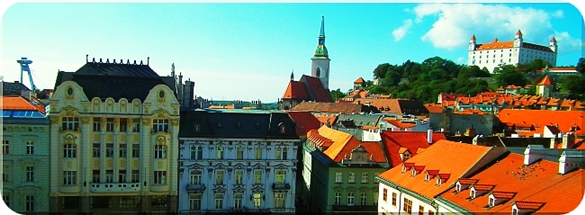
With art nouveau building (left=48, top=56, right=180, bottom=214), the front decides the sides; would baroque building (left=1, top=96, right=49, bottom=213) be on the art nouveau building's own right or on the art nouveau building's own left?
on the art nouveau building's own right

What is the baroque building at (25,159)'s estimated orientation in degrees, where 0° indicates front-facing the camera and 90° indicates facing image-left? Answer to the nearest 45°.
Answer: approximately 0°

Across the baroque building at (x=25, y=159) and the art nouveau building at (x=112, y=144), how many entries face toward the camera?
2

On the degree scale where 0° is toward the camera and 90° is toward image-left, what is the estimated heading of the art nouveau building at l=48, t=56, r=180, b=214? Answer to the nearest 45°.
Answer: approximately 0°

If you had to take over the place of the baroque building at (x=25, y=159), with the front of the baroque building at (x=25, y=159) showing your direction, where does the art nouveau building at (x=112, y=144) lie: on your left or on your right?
on your left
